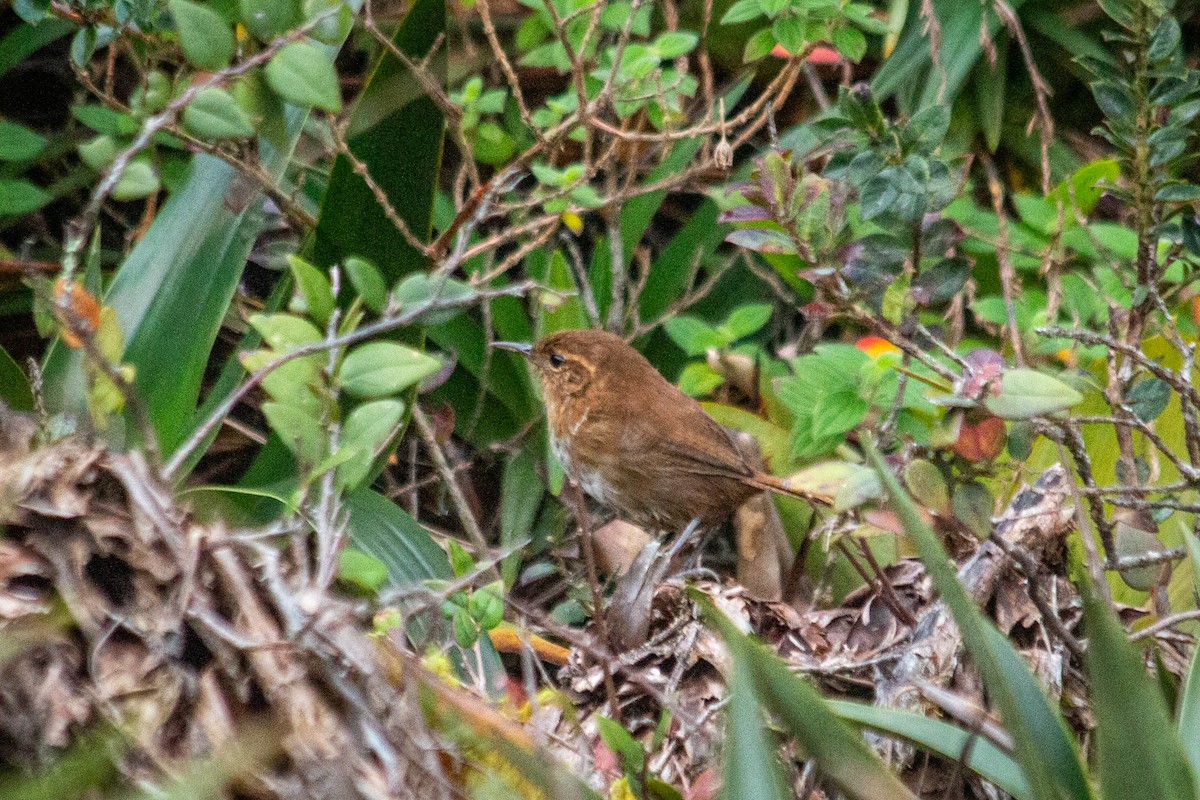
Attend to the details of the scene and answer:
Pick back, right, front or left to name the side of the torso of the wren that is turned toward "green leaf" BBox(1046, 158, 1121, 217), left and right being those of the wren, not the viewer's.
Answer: back

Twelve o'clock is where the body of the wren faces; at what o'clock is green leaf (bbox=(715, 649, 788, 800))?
The green leaf is roughly at 9 o'clock from the wren.

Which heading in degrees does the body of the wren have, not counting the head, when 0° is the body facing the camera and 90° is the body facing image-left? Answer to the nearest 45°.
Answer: approximately 90°
